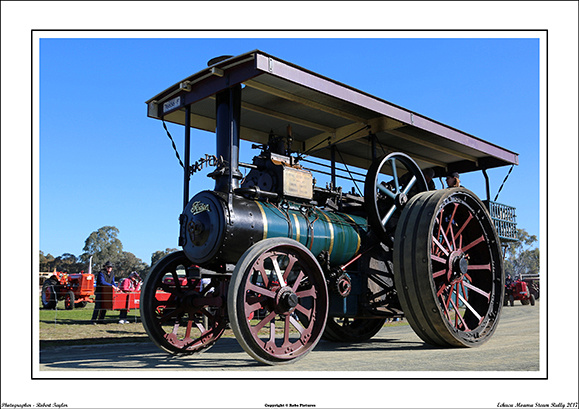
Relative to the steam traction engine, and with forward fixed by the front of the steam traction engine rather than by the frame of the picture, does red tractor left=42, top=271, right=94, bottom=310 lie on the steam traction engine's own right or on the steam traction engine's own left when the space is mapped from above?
on the steam traction engine's own right

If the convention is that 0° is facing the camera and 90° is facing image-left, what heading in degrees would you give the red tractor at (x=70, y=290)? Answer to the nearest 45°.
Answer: approximately 315°

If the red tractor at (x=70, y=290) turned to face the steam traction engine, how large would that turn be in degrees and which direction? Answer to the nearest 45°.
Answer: approximately 45° to its right

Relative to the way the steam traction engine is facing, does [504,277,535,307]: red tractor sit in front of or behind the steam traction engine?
behind
